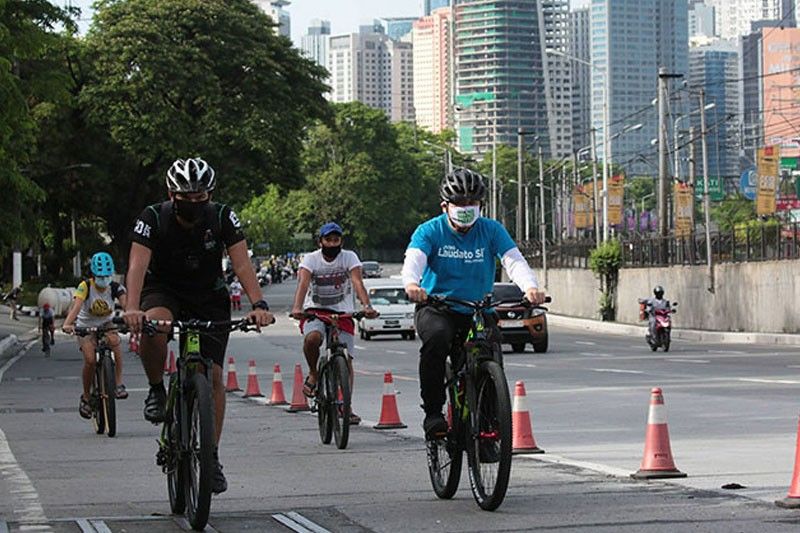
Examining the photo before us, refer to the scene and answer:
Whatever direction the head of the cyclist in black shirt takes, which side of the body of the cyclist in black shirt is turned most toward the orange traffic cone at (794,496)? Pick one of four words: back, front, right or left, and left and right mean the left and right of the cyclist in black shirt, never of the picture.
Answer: left

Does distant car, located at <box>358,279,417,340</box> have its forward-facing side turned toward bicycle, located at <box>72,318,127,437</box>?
yes

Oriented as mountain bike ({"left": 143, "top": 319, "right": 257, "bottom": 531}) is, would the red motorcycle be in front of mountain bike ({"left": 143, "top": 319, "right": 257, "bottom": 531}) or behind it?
behind

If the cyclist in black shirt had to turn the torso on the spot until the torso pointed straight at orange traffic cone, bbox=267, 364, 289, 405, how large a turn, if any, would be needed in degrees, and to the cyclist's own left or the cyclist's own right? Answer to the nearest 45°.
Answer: approximately 180°

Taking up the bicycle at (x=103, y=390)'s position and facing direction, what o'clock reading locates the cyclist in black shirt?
The cyclist in black shirt is roughly at 12 o'clock from the bicycle.

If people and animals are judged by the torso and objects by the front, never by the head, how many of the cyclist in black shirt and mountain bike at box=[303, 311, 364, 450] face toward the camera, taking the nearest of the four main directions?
2

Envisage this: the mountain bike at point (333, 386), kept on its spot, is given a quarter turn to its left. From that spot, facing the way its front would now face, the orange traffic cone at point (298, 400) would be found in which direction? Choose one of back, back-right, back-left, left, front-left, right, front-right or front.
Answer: left

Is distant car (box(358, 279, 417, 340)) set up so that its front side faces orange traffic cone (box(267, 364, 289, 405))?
yes

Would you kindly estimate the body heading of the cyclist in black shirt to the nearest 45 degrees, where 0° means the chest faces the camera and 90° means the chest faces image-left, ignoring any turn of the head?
approximately 0°
